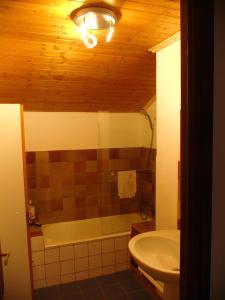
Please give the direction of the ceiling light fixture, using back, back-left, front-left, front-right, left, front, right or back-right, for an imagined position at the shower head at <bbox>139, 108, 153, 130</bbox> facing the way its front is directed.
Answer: left

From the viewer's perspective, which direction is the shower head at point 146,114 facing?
to the viewer's left

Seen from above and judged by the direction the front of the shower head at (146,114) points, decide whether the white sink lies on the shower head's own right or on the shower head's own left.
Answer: on the shower head's own left
